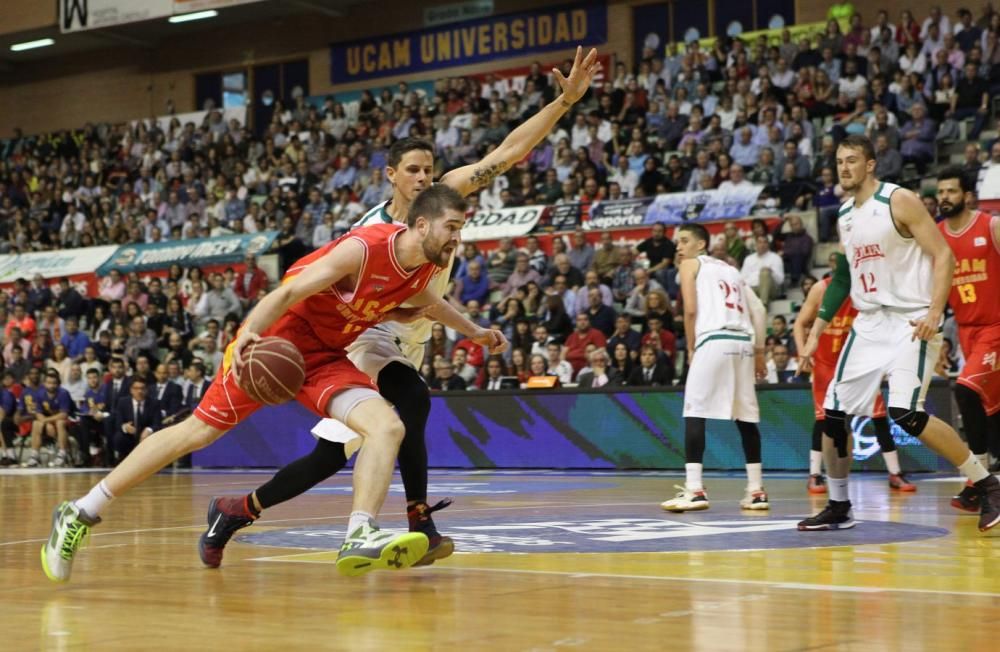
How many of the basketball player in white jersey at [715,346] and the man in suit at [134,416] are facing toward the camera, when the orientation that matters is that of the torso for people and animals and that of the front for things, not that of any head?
1

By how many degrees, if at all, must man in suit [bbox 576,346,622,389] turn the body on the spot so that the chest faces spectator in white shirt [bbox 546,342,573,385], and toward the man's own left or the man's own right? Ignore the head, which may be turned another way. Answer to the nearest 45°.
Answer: approximately 135° to the man's own right

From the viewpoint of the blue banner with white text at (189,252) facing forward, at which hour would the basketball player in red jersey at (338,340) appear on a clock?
The basketball player in red jersey is roughly at 12 o'clock from the blue banner with white text.

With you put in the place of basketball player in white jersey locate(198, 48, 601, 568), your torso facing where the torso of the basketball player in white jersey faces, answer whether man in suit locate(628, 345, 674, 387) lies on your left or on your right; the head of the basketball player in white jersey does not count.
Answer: on your left

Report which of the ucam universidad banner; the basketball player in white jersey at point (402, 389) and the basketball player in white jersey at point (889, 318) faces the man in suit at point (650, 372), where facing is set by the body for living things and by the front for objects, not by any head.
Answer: the ucam universidad banner

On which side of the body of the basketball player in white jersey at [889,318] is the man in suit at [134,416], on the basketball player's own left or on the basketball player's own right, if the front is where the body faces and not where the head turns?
on the basketball player's own right

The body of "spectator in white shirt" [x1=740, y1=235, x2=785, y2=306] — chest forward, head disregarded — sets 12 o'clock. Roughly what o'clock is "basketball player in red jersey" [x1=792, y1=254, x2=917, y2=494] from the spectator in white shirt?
The basketball player in red jersey is roughly at 12 o'clock from the spectator in white shirt.

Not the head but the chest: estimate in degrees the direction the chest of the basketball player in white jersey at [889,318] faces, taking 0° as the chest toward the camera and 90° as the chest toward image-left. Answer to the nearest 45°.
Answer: approximately 45°

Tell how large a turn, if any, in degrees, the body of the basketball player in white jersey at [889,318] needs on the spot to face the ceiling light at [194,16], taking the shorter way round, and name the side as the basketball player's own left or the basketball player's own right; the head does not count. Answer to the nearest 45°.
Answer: approximately 90° to the basketball player's own right

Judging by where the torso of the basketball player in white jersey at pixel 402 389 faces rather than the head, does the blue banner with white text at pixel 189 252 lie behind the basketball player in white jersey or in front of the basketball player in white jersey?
behind
